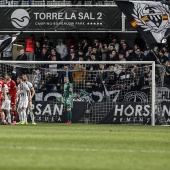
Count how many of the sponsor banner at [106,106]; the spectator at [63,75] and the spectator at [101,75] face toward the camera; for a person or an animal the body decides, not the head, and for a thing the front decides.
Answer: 3

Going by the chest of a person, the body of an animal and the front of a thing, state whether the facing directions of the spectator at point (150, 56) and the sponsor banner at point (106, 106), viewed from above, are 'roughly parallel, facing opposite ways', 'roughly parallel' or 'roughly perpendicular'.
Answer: roughly parallel

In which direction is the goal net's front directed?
toward the camera

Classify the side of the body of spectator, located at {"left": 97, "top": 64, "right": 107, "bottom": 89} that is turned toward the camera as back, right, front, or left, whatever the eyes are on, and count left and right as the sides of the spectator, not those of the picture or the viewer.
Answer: front

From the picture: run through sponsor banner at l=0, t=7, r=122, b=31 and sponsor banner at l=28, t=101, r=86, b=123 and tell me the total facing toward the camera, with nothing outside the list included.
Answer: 2

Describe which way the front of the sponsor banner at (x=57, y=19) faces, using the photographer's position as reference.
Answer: facing the viewer

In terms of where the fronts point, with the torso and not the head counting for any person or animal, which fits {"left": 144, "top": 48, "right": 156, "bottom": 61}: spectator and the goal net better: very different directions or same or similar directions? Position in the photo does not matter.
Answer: same or similar directions

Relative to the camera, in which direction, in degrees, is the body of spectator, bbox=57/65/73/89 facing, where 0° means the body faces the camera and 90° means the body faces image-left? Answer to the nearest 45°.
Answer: approximately 0°
